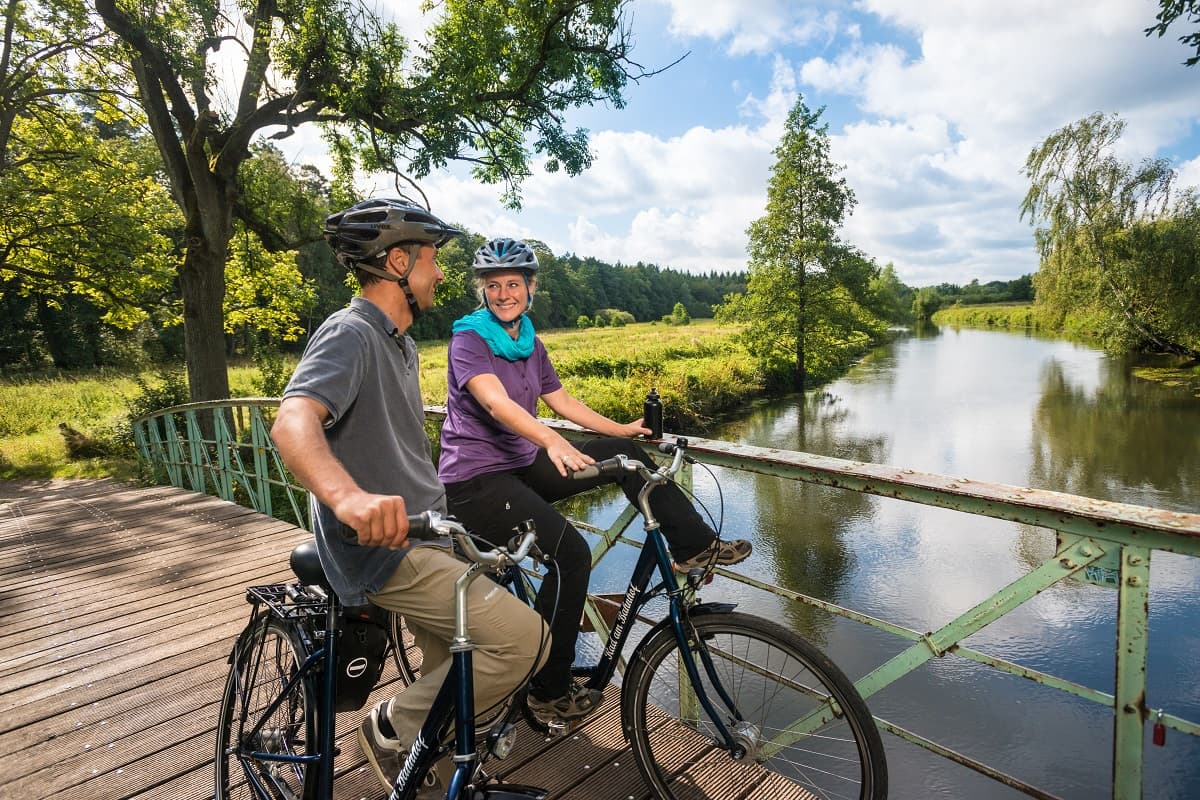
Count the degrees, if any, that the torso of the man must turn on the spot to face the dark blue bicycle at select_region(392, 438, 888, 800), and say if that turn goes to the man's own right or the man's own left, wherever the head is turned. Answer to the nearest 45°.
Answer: approximately 45° to the man's own left

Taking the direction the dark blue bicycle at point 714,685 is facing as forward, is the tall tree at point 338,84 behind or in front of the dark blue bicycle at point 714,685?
behind

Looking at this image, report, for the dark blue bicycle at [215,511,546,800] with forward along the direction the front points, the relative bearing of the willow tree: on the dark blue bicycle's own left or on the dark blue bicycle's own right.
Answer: on the dark blue bicycle's own left

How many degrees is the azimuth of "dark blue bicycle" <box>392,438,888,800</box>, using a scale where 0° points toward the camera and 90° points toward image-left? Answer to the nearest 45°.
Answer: approximately 315°

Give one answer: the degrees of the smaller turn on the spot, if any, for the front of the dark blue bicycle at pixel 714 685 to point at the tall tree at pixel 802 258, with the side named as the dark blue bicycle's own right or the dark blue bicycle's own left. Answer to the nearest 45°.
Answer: approximately 135° to the dark blue bicycle's own left

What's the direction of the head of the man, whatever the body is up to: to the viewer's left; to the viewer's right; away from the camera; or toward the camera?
to the viewer's right
